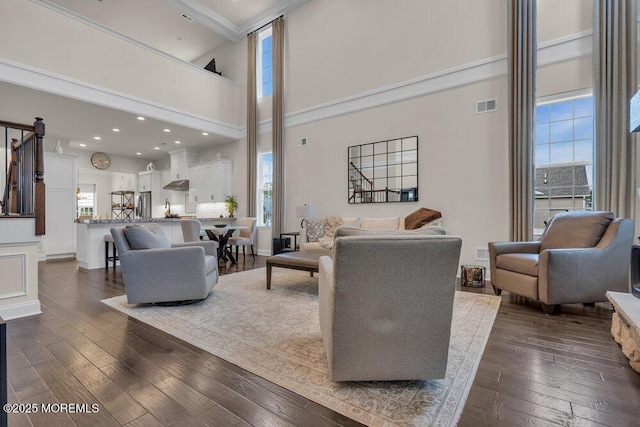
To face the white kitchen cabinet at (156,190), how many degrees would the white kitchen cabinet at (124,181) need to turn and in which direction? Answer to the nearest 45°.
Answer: approximately 45° to its left

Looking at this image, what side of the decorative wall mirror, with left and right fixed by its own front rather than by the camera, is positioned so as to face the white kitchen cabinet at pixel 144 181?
right

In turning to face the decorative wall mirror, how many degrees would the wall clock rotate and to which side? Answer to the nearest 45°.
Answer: approximately 45° to its left

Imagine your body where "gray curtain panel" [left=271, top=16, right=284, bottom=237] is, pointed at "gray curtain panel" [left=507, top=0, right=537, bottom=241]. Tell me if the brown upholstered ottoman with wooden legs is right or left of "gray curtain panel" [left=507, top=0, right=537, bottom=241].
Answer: right

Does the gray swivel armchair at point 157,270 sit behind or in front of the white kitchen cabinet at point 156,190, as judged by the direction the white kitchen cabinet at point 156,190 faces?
in front

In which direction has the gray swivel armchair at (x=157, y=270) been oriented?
to the viewer's right

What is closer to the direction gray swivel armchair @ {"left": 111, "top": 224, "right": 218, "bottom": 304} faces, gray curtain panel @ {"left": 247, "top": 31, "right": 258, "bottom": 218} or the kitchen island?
the gray curtain panel

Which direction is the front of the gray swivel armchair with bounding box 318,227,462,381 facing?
away from the camera

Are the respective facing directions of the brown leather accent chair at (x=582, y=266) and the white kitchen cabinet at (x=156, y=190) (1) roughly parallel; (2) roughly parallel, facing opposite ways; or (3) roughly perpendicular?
roughly perpendicular

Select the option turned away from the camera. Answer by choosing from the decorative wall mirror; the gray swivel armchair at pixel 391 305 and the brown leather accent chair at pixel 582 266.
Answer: the gray swivel armchair

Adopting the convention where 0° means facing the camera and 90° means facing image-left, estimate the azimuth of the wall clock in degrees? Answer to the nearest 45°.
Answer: approximately 0°
